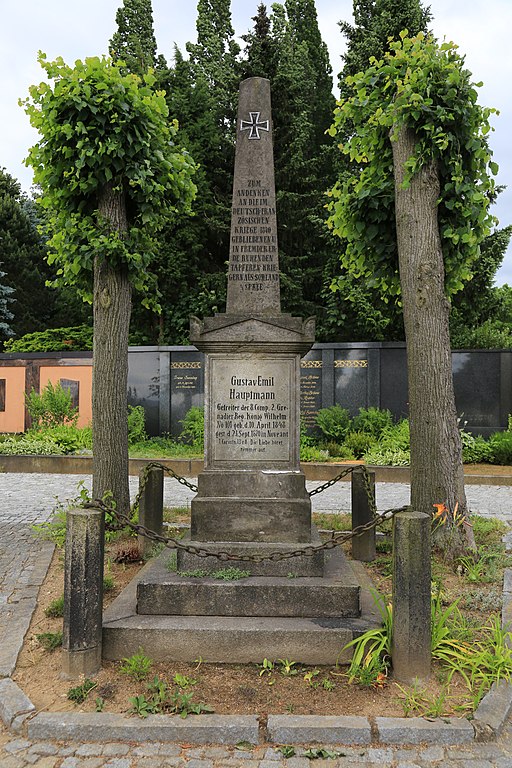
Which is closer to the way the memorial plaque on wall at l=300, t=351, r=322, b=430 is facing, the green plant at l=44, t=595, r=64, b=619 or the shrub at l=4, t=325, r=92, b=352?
the green plant

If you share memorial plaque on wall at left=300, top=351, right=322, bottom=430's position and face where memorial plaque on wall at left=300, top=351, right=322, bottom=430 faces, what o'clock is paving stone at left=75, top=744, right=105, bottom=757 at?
The paving stone is roughly at 12 o'clock from the memorial plaque on wall.

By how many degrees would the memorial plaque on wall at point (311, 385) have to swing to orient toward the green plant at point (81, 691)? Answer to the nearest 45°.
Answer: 0° — it already faces it

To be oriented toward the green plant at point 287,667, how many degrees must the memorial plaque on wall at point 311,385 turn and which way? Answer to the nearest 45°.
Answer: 0° — it already faces it

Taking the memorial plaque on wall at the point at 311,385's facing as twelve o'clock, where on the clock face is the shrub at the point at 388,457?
The shrub is roughly at 11 o'clock from the memorial plaque on wall.

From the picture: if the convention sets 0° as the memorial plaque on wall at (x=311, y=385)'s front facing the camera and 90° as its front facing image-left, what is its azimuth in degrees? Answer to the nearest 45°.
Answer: approximately 0°

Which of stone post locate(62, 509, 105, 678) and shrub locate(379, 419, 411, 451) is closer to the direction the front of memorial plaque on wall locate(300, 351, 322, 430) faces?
the stone post

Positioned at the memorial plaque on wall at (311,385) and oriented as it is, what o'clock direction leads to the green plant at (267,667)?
The green plant is roughly at 12 o'clock from the memorial plaque on wall.

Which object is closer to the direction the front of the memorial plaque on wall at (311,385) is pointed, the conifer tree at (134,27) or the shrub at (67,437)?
the shrub

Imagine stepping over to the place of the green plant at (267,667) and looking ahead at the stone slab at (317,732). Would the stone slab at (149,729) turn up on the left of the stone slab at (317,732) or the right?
right

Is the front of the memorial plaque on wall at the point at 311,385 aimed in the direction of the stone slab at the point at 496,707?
yes
